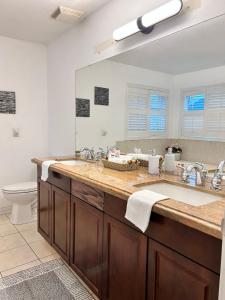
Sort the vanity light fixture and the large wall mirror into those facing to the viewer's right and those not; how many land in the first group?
0

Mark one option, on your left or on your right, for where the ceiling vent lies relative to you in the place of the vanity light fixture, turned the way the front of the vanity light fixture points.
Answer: on your right

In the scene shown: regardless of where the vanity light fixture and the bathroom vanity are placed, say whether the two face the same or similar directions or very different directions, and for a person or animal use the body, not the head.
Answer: same or similar directions

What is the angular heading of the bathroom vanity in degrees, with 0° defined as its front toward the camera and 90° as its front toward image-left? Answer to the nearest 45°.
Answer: approximately 45°

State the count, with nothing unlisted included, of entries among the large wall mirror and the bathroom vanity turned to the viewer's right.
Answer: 0

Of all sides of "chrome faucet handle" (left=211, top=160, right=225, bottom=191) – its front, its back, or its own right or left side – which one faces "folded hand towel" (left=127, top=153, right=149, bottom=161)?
right

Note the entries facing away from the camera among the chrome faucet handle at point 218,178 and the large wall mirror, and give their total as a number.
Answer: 0

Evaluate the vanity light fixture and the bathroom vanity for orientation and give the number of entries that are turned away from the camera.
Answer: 0
